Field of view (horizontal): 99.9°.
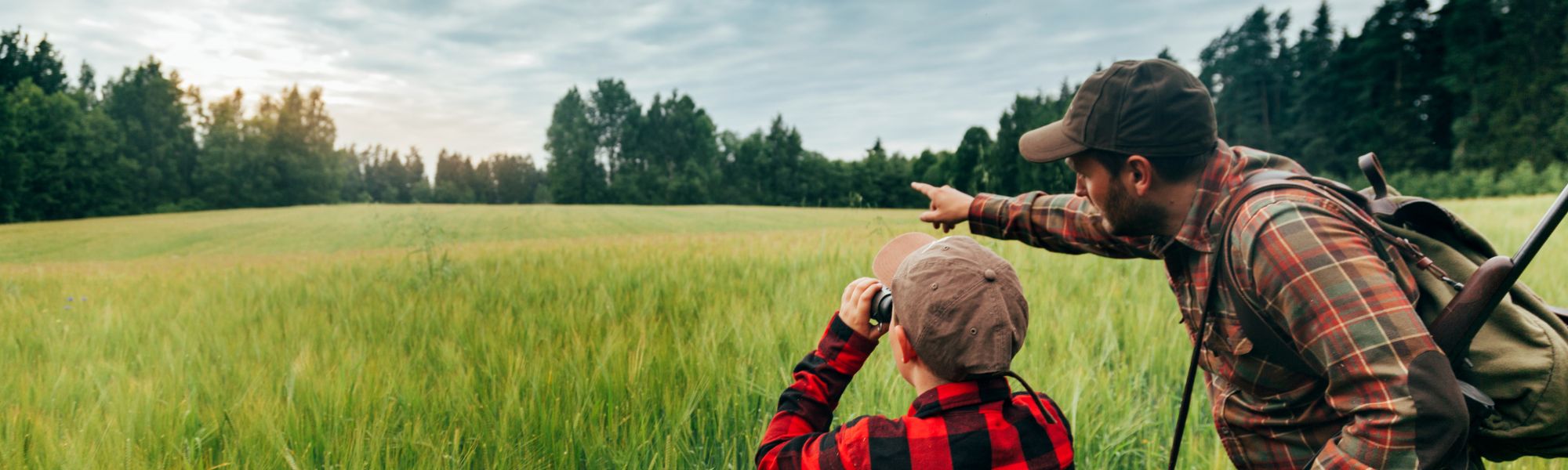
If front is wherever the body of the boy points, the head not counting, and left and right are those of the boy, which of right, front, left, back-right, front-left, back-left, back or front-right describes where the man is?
right

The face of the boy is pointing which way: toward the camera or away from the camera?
away from the camera

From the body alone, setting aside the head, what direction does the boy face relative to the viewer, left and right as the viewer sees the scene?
facing away from the viewer and to the left of the viewer

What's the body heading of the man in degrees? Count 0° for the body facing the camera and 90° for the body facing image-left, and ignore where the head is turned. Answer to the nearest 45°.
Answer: approximately 90°

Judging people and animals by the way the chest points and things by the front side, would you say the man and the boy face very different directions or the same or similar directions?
same or similar directions

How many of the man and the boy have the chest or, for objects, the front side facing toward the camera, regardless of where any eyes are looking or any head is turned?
0
